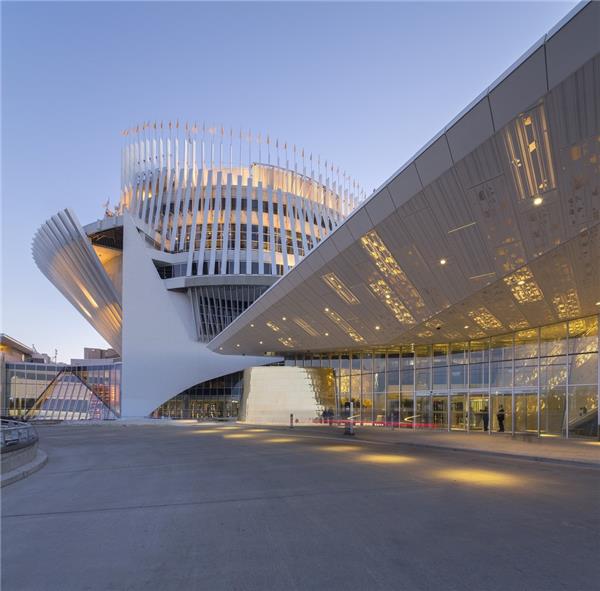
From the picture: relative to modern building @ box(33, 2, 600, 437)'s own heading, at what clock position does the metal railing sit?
The metal railing is roughly at 1 o'clock from the modern building.

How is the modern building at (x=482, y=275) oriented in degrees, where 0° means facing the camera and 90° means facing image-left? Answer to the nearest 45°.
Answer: approximately 45°
